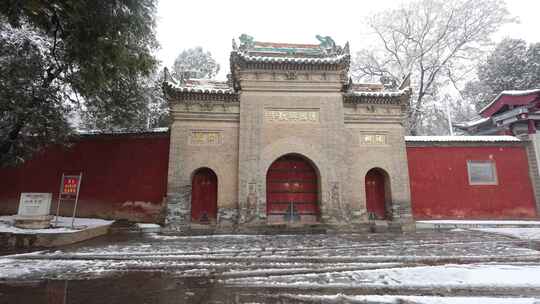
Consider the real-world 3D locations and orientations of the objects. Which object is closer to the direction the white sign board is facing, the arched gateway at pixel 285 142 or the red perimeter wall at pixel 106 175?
the arched gateway

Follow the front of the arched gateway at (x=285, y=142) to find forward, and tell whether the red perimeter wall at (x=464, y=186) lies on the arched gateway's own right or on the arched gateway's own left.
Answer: on the arched gateway's own left

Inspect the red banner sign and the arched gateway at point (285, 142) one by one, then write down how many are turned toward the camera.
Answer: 2

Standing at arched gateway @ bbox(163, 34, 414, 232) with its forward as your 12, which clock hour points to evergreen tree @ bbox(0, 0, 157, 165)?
The evergreen tree is roughly at 2 o'clock from the arched gateway.

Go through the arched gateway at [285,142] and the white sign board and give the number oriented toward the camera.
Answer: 2

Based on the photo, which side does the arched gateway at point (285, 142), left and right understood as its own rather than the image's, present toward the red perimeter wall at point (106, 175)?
right

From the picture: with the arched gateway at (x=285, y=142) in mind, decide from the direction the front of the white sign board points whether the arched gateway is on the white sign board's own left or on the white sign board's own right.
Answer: on the white sign board's own left

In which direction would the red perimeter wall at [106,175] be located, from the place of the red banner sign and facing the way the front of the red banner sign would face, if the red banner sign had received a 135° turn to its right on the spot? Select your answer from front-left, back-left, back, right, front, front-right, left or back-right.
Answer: right

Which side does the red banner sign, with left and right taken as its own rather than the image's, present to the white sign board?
right

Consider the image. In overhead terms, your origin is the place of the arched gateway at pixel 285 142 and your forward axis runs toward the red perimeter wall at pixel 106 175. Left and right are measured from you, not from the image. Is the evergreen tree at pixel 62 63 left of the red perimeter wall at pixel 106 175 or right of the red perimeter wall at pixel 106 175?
left

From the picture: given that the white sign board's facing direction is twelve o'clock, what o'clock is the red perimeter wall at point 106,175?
The red perimeter wall is roughly at 8 o'clock from the white sign board.

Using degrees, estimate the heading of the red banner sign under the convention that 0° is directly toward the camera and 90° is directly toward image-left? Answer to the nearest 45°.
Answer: approximately 0°
